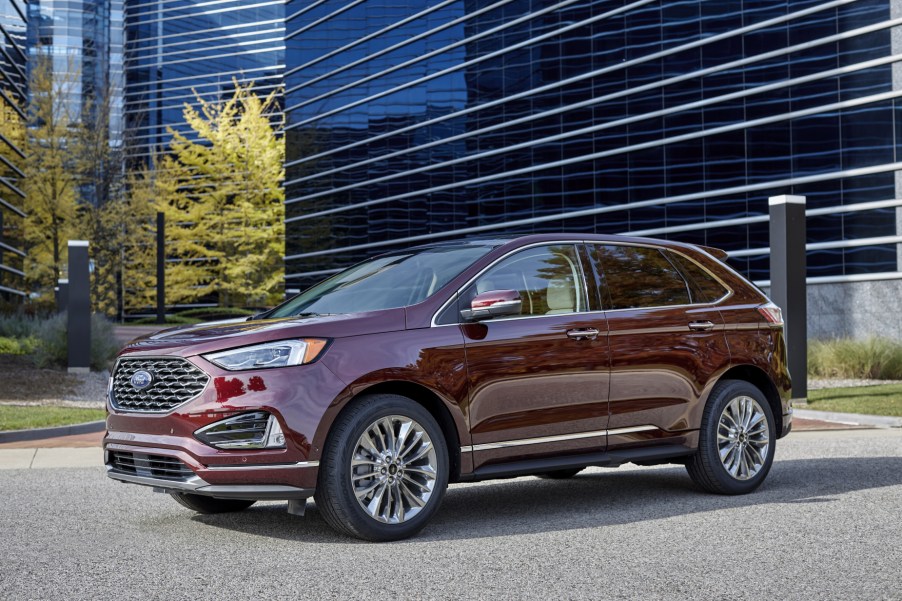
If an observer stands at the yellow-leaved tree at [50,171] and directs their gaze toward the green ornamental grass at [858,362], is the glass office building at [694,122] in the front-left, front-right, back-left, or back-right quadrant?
front-left

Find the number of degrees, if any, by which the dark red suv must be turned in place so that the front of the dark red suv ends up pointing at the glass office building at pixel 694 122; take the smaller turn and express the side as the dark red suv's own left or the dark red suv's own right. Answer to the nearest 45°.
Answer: approximately 135° to the dark red suv's own right

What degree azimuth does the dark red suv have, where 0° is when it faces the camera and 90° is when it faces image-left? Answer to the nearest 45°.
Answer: approximately 45°

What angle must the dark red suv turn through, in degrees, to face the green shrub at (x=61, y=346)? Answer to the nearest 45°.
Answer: approximately 90° to its right

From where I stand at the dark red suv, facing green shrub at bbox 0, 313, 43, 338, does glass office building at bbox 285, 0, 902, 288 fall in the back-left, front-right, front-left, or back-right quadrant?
front-right

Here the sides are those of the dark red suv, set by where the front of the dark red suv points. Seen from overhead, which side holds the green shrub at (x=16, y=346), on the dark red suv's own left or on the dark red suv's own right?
on the dark red suv's own right

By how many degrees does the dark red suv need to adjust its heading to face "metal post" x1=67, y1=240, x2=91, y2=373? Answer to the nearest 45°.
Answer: approximately 90° to its right

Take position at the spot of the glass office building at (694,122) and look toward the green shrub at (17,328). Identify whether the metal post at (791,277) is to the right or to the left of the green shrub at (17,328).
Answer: left

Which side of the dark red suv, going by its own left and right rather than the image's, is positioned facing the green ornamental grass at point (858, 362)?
back

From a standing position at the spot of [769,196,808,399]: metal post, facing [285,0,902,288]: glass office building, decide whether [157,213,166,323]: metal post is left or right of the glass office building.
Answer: left

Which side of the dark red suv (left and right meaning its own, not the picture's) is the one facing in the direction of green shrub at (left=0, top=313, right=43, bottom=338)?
right
